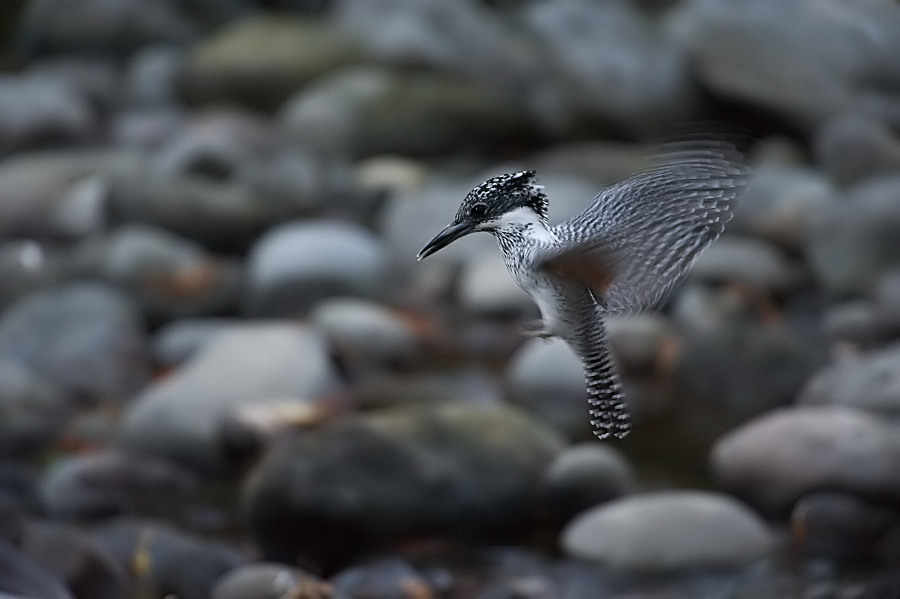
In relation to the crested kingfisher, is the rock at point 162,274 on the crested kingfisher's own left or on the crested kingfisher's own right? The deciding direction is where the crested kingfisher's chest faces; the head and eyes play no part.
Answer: on the crested kingfisher's own right

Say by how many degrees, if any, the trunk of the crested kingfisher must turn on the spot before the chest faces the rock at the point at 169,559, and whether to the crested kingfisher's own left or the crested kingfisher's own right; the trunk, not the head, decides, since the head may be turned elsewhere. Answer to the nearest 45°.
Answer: approximately 45° to the crested kingfisher's own right

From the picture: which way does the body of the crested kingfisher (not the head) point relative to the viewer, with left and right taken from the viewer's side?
facing to the left of the viewer

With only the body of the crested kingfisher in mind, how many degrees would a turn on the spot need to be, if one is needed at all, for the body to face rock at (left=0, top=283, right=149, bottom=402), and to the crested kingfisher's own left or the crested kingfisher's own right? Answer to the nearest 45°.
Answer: approximately 45° to the crested kingfisher's own right

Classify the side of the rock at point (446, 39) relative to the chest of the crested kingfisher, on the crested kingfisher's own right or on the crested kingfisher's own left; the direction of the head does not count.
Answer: on the crested kingfisher's own right

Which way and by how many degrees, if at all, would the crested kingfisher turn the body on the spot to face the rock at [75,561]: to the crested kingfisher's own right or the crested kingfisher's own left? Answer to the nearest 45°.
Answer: approximately 45° to the crested kingfisher's own right

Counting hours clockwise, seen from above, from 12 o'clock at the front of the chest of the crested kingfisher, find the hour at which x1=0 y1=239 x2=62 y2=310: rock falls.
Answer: The rock is roughly at 2 o'clock from the crested kingfisher.

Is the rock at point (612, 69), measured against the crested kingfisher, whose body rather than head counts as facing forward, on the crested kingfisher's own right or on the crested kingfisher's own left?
on the crested kingfisher's own right
